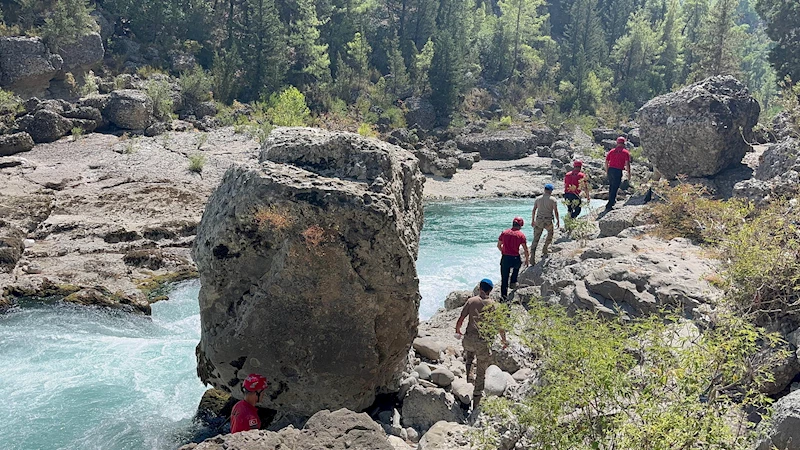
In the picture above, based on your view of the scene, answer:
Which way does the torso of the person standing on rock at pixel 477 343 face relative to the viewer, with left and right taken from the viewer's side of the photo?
facing away from the viewer and to the right of the viewer

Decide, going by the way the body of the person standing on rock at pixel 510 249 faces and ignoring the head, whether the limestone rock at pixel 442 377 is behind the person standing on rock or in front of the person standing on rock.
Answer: behind

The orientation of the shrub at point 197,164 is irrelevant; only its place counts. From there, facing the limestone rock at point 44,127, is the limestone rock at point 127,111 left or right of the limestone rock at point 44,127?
right

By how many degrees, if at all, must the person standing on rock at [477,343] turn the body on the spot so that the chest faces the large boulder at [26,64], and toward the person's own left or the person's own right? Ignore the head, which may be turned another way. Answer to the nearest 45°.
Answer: approximately 90° to the person's own left

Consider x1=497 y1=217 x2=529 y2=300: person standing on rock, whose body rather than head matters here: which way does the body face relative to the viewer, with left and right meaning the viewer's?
facing away from the viewer

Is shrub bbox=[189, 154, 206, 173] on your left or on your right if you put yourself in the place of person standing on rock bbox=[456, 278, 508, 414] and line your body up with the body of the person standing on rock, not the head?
on your left

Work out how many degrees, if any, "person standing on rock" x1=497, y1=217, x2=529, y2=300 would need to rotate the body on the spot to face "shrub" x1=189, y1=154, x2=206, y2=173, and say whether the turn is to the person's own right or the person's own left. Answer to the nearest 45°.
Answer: approximately 45° to the person's own left
